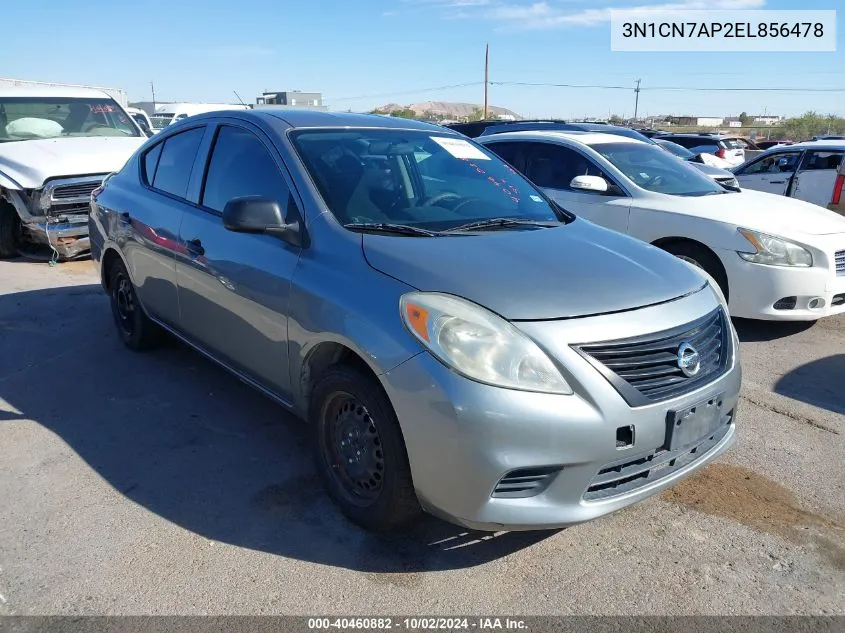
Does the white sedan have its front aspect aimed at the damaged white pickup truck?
no

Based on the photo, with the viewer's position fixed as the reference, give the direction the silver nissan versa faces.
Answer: facing the viewer and to the right of the viewer

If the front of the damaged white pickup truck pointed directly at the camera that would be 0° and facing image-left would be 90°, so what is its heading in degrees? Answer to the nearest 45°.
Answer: approximately 315°

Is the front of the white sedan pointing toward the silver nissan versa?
no

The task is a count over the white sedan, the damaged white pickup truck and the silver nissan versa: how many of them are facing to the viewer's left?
0

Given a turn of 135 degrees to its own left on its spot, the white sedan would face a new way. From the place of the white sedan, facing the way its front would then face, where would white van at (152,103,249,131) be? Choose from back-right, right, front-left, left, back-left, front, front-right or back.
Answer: front-left

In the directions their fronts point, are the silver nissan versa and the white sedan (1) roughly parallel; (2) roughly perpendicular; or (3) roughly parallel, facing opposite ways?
roughly parallel

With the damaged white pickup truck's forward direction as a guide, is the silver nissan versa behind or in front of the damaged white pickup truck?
in front

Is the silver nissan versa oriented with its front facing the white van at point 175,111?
no

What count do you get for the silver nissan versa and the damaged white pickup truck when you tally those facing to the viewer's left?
0

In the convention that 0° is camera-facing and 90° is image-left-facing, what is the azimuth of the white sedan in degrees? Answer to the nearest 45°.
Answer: approximately 315°

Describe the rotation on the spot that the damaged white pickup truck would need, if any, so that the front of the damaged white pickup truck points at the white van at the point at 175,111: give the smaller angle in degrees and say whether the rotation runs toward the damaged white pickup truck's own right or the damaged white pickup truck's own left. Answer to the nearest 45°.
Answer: approximately 135° to the damaged white pickup truck's own left
